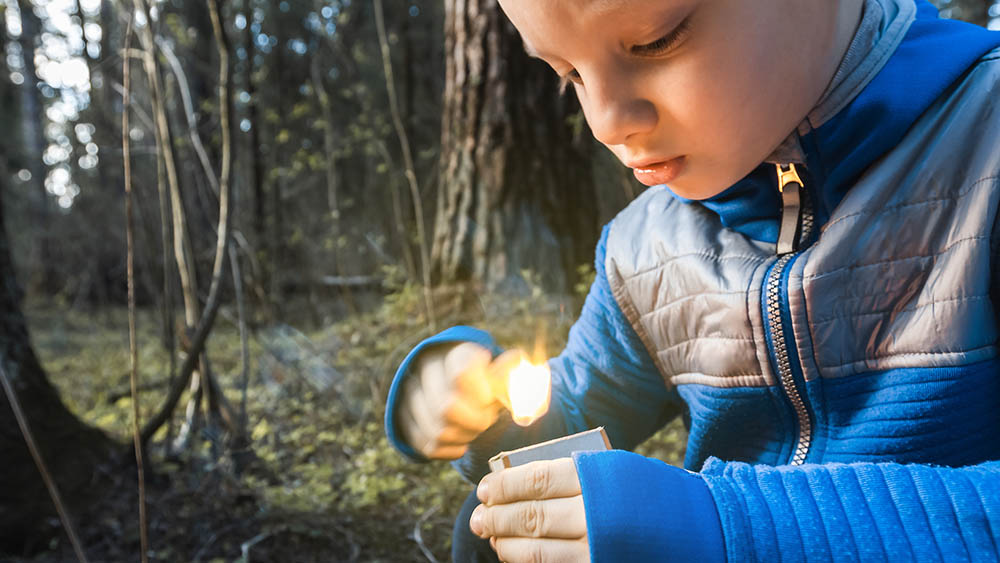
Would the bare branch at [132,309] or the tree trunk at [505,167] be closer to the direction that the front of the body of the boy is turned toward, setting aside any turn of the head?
the bare branch

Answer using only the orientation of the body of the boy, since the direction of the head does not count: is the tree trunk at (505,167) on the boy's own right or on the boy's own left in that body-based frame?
on the boy's own right

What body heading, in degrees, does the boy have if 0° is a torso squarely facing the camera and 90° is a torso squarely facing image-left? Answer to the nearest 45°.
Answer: approximately 45°
